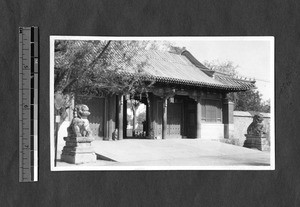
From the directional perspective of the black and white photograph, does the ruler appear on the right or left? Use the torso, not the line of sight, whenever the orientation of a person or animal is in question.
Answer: on its right

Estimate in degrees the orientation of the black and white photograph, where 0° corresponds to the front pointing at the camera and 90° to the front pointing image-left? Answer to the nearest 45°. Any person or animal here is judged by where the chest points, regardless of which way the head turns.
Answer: approximately 0°
